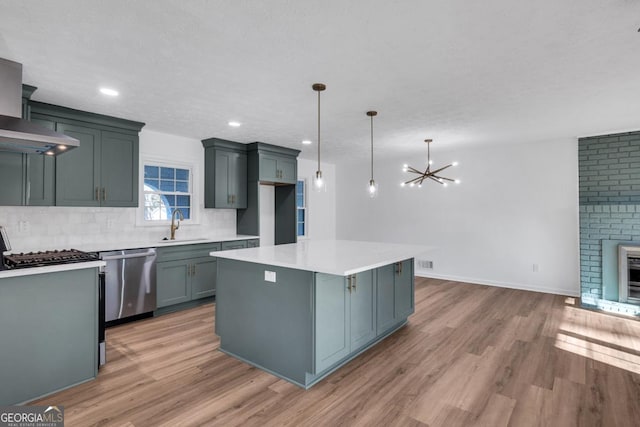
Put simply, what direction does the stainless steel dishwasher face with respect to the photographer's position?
facing the viewer and to the right of the viewer

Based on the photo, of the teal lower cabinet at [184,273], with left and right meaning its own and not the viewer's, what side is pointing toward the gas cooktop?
right

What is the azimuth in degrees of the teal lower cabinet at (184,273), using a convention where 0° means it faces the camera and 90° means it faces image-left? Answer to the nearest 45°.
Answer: approximately 315°

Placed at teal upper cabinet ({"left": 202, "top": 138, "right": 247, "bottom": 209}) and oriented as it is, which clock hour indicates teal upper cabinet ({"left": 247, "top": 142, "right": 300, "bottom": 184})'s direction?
teal upper cabinet ({"left": 247, "top": 142, "right": 300, "bottom": 184}) is roughly at 10 o'clock from teal upper cabinet ({"left": 202, "top": 138, "right": 247, "bottom": 209}).

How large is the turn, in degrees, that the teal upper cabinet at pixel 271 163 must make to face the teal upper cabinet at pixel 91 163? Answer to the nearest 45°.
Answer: approximately 90° to its right

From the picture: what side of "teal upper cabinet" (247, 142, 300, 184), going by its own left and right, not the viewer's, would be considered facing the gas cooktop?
right

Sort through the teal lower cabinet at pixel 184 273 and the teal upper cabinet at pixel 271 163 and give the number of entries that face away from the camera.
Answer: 0

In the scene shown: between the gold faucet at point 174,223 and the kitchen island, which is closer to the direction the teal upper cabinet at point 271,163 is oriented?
the kitchen island
